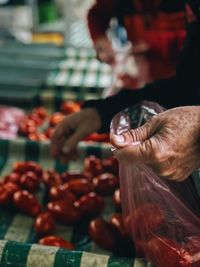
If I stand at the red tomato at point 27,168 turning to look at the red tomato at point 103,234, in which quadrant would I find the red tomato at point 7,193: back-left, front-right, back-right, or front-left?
front-right

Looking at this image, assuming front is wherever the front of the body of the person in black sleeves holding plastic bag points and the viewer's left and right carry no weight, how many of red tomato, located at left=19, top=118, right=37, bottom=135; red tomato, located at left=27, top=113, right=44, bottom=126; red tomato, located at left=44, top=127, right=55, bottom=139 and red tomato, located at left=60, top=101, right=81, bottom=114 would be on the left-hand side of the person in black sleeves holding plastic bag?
0

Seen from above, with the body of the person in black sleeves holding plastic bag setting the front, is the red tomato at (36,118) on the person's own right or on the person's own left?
on the person's own right

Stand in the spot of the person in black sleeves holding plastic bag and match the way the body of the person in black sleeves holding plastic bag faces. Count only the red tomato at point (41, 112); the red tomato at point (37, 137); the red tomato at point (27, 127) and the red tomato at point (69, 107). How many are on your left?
0
